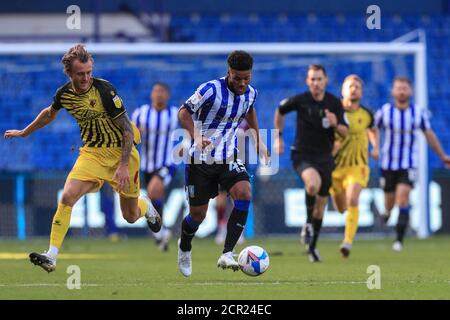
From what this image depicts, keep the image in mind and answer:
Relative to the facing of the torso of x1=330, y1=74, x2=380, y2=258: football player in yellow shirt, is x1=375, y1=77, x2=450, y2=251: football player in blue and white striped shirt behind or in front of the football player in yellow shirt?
behind

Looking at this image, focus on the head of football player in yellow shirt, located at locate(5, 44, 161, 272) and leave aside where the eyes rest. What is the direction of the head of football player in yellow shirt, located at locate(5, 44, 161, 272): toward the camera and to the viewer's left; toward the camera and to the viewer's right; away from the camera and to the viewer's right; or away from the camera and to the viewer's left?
toward the camera and to the viewer's right

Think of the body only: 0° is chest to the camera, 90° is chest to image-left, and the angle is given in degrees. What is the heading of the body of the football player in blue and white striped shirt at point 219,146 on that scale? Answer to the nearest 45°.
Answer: approximately 315°

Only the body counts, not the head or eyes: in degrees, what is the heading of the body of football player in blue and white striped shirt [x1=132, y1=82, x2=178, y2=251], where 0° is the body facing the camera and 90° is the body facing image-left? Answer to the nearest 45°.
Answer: approximately 0°

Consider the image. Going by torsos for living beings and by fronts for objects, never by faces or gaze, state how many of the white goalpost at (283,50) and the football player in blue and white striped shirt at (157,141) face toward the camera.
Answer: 2

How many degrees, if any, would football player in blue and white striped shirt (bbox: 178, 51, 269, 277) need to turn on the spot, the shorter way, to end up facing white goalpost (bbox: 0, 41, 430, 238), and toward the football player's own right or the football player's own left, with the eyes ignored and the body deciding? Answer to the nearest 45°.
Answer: approximately 135° to the football player's own left

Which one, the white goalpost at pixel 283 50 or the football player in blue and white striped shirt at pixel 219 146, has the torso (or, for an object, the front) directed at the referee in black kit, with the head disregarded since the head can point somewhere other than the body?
the white goalpost

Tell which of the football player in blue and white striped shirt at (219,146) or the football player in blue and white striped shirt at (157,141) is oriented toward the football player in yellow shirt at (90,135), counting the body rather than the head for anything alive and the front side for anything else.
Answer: the football player in blue and white striped shirt at (157,141)

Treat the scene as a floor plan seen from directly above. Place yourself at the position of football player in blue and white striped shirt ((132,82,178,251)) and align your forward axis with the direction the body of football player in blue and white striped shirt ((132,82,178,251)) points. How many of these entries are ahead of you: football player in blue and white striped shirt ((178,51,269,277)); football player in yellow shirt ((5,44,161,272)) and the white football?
3
